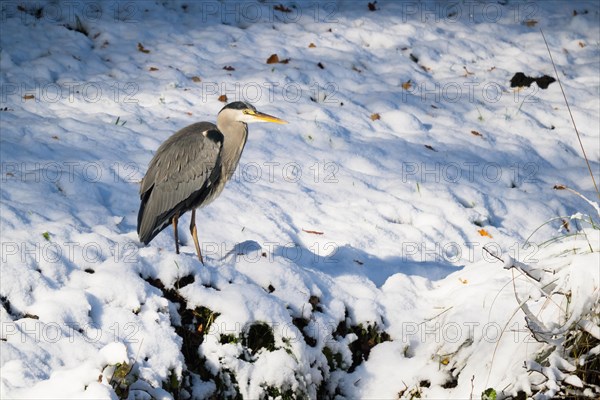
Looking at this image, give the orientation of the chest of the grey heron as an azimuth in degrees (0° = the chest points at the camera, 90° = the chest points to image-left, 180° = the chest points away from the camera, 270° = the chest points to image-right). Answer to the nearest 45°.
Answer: approximately 270°

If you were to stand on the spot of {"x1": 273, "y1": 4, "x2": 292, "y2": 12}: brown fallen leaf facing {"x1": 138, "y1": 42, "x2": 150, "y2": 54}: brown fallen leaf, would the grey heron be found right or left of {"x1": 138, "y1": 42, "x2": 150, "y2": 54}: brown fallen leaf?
left

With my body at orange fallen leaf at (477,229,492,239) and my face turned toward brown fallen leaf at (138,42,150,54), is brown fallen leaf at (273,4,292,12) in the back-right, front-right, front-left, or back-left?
front-right

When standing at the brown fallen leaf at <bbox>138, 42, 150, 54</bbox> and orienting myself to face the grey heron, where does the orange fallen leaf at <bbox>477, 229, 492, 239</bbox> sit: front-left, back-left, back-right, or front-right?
front-left

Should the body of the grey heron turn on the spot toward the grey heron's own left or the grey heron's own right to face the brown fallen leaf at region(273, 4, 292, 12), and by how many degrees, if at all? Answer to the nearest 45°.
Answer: approximately 90° to the grey heron's own left

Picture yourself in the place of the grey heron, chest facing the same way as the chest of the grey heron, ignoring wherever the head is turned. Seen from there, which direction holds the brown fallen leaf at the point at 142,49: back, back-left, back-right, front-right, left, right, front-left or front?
left

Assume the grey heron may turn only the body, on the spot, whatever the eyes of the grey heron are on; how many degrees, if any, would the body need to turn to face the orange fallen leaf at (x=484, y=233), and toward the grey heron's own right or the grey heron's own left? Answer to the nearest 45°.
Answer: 0° — it already faces it
